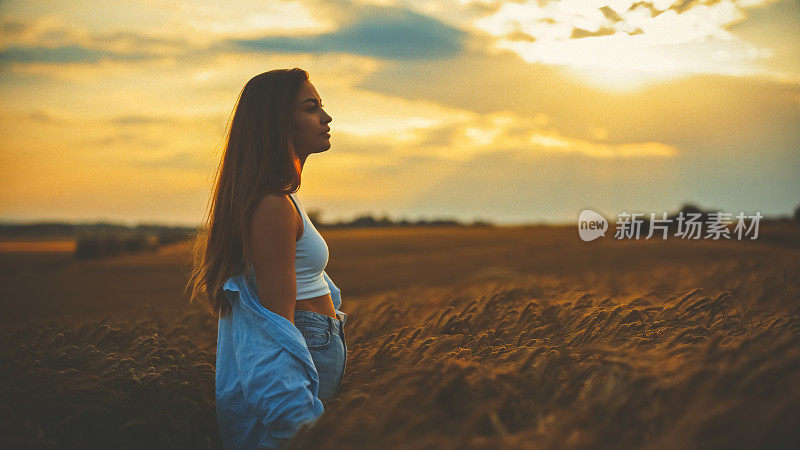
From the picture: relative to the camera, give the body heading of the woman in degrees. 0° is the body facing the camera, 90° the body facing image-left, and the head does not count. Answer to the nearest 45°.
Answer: approximately 270°

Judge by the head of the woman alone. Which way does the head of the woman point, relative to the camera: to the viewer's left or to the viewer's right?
to the viewer's right
